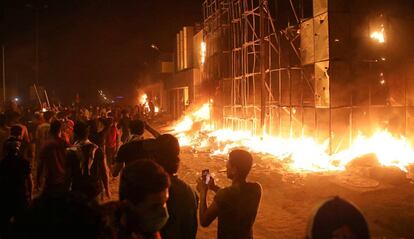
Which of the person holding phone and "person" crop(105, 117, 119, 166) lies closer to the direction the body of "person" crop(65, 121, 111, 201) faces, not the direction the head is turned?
the person

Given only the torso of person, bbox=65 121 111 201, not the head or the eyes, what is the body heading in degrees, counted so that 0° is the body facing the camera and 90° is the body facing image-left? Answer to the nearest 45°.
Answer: approximately 180°

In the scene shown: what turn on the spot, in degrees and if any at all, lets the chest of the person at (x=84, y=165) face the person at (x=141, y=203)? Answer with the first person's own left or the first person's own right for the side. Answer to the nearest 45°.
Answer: approximately 180°

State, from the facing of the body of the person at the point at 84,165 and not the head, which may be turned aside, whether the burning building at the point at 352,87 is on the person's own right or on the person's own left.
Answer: on the person's own right

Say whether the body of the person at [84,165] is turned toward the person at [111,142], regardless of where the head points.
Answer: yes

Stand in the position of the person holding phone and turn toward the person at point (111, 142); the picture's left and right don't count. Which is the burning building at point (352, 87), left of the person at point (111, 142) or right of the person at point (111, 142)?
right

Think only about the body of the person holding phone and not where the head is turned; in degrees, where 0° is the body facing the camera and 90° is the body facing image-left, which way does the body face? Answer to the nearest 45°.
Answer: approximately 135°

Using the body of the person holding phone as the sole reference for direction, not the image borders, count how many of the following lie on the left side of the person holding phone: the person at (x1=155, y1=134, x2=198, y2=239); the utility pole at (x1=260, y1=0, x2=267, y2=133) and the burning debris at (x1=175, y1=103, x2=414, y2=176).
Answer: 1

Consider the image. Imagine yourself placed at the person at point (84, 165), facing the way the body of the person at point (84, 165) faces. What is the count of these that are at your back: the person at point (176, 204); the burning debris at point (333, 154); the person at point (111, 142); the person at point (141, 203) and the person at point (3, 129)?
2

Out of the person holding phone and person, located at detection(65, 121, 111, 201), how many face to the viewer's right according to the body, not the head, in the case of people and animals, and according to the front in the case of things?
0

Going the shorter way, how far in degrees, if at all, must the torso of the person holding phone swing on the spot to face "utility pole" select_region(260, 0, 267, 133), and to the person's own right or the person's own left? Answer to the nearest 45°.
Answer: approximately 45° to the person's own right
